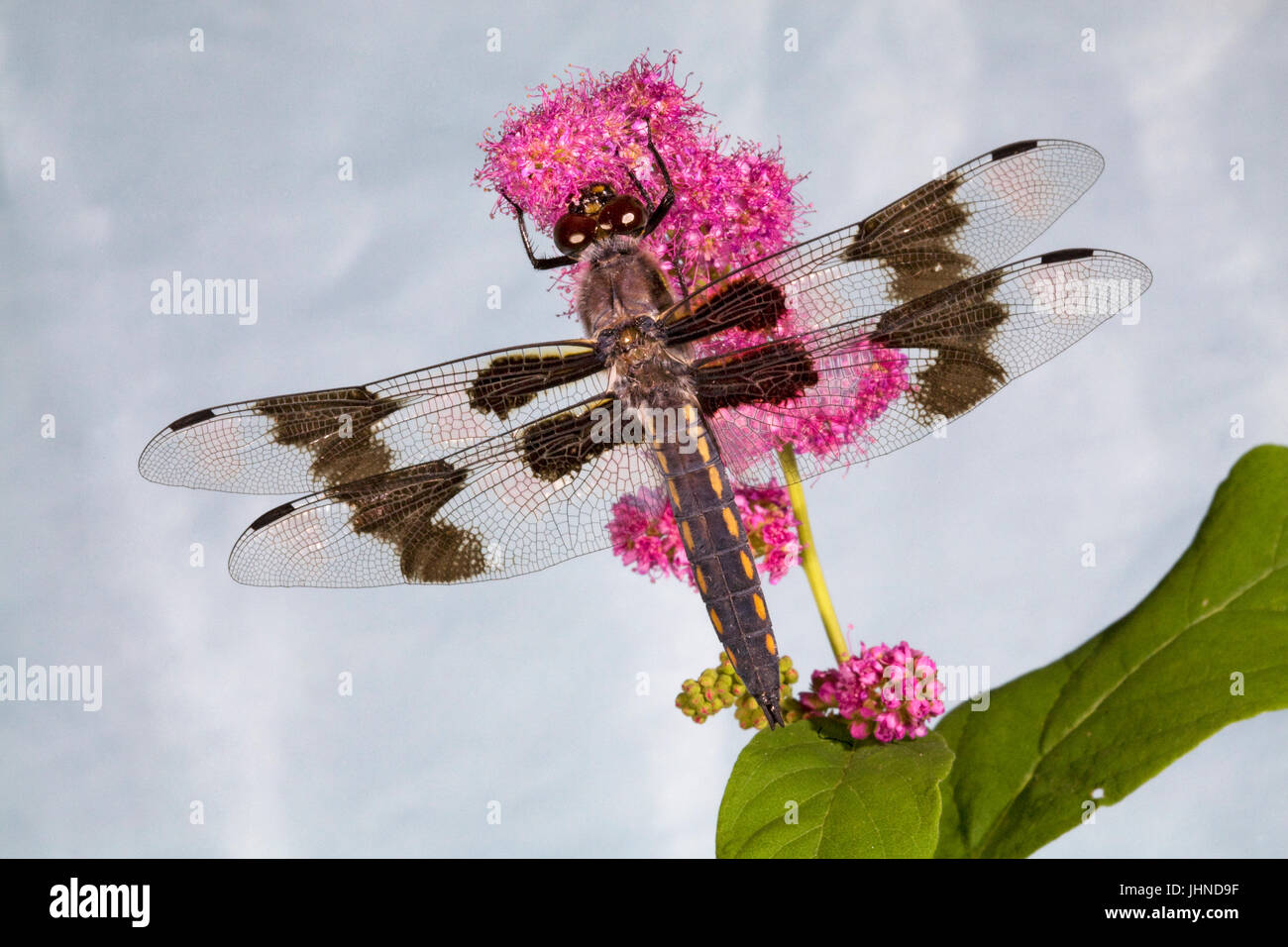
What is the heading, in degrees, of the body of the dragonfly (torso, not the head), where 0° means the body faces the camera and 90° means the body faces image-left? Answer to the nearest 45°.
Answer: approximately 180°
